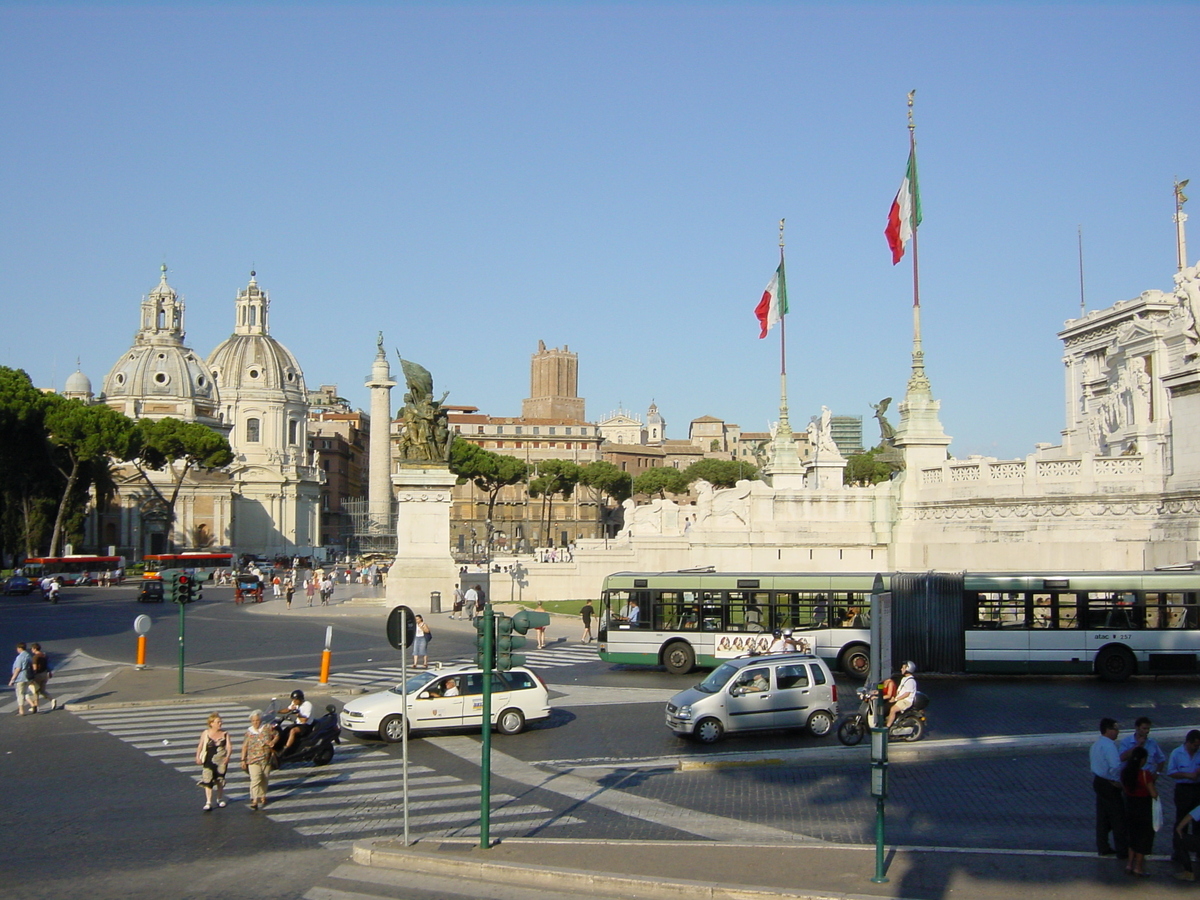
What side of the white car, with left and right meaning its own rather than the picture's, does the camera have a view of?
left

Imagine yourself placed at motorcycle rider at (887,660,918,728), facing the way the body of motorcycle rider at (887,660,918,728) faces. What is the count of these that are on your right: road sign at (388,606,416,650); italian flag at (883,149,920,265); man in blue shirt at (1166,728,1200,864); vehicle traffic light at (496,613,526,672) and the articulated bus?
2

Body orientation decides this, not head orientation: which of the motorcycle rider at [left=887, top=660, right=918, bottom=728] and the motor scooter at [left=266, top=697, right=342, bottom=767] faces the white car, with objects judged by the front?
the motorcycle rider

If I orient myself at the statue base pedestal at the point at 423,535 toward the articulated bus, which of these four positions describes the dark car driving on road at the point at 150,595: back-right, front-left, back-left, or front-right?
back-right

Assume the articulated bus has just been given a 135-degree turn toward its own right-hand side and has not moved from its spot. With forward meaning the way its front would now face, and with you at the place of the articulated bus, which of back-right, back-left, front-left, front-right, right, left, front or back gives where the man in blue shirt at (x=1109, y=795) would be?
back-right

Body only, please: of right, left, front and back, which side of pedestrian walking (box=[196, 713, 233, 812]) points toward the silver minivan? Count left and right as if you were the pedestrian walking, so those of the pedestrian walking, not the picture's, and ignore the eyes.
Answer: left

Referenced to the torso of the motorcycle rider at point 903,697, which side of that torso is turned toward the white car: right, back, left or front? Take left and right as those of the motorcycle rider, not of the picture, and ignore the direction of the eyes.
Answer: front

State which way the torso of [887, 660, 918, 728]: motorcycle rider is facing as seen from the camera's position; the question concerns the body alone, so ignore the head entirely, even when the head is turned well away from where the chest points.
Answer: to the viewer's left

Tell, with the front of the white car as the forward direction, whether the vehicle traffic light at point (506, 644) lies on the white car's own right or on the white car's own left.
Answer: on the white car's own left

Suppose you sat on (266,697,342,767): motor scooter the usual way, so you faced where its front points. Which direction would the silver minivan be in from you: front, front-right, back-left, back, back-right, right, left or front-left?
back
